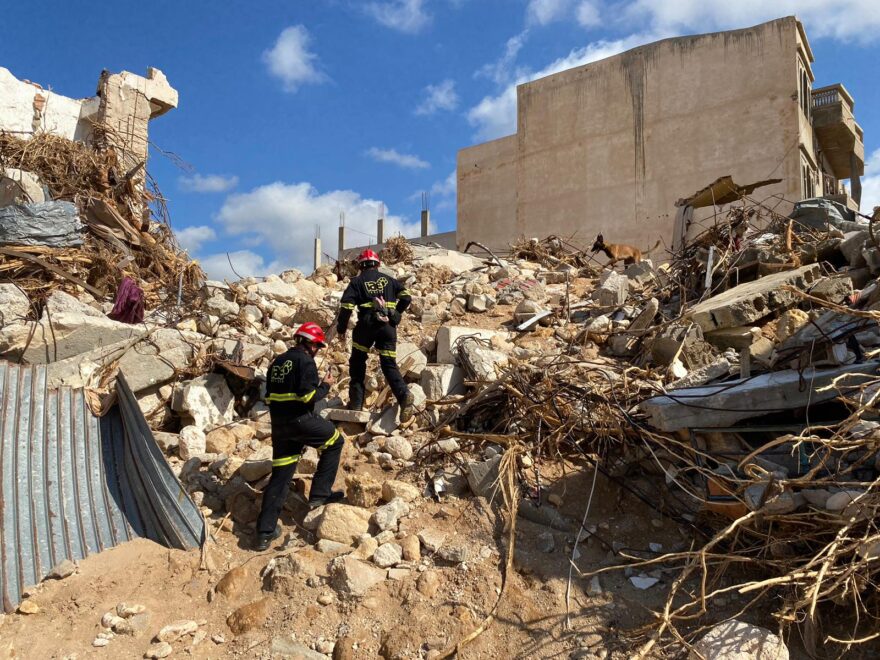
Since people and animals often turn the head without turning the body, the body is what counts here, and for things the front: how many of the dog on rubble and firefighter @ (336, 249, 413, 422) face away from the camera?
1

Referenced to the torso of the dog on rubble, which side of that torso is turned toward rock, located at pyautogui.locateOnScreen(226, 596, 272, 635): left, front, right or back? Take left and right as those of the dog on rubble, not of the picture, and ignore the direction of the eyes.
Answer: left

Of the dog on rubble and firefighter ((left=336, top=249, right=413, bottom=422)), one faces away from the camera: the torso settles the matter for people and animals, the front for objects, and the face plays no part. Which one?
the firefighter

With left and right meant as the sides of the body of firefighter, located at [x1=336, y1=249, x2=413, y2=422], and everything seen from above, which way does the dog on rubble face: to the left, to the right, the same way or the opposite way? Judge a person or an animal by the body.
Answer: to the left

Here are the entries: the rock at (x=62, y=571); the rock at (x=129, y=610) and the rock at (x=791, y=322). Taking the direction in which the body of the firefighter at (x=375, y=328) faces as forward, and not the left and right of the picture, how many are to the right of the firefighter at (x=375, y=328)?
1

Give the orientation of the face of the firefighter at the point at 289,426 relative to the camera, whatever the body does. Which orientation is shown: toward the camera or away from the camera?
away from the camera

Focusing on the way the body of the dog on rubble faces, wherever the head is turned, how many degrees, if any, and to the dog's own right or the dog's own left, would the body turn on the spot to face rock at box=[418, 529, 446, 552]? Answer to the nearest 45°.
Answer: approximately 90° to the dog's own left

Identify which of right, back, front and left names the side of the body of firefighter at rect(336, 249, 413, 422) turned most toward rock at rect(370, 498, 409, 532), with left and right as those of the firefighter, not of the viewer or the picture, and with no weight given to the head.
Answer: back

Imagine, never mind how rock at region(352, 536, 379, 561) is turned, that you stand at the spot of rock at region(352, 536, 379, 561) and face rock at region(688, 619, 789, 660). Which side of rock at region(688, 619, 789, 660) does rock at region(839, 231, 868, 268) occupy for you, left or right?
left

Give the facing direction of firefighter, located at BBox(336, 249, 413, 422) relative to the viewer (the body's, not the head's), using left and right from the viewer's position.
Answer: facing away from the viewer

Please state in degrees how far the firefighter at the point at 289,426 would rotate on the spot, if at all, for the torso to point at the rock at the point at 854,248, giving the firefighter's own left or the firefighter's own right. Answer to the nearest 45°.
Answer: approximately 45° to the firefighter's own right

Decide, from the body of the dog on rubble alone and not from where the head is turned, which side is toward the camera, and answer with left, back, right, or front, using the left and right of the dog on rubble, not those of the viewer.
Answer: left

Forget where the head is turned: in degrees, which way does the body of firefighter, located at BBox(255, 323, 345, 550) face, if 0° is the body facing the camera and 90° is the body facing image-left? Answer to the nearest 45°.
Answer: approximately 225°

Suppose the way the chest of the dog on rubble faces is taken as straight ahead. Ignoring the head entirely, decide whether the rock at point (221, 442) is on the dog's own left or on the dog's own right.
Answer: on the dog's own left

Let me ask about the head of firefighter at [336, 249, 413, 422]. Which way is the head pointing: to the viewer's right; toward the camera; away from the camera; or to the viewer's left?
away from the camera

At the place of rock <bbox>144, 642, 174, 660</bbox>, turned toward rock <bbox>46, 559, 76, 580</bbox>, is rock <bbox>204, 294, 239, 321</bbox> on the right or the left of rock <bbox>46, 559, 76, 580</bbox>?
right
